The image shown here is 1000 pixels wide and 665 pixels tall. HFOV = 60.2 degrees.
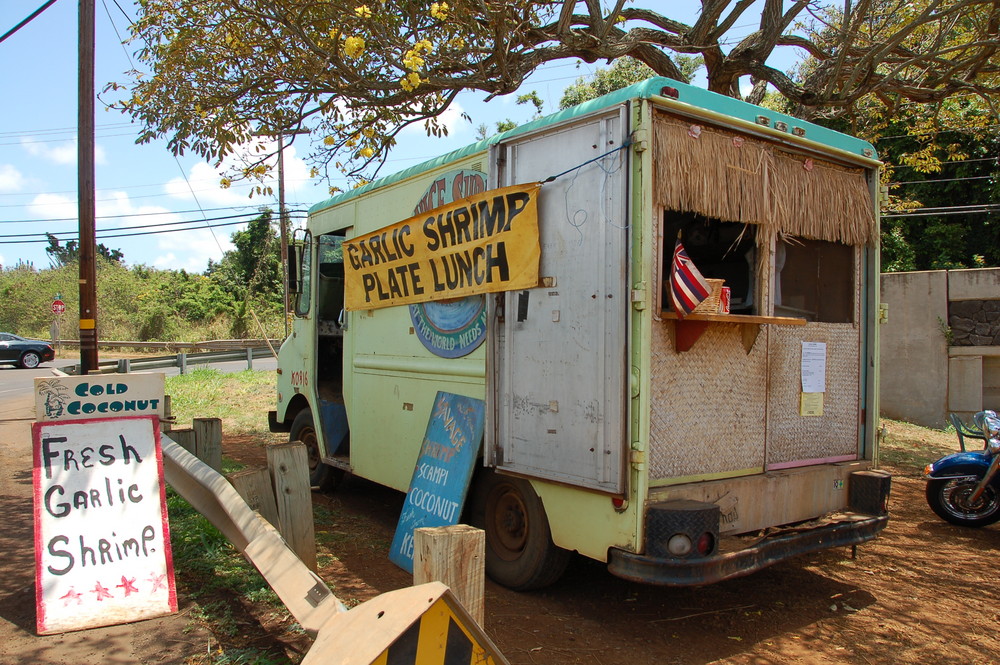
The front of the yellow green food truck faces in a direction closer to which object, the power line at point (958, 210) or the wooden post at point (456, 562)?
the power line

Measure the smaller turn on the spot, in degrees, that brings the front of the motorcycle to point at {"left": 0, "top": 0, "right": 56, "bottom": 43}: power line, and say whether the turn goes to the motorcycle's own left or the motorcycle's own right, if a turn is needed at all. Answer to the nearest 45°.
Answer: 0° — it already faces it

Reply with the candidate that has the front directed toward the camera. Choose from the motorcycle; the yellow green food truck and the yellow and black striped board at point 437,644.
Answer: the yellow and black striped board

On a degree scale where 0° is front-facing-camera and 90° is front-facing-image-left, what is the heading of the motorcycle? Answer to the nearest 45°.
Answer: approximately 90°

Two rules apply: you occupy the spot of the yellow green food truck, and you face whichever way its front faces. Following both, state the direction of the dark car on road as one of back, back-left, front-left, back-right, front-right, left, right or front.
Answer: front

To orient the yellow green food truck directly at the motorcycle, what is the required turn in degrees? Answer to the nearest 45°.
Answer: approximately 90° to its right

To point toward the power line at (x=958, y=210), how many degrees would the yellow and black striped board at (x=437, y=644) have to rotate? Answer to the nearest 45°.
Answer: approximately 135° to its left

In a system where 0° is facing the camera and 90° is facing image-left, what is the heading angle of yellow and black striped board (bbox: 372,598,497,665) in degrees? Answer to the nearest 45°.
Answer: approximately 0°

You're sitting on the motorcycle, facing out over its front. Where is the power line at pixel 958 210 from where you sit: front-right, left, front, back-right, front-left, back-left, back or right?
right

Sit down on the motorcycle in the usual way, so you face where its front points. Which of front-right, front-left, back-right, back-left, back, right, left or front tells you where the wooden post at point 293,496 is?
front-left
